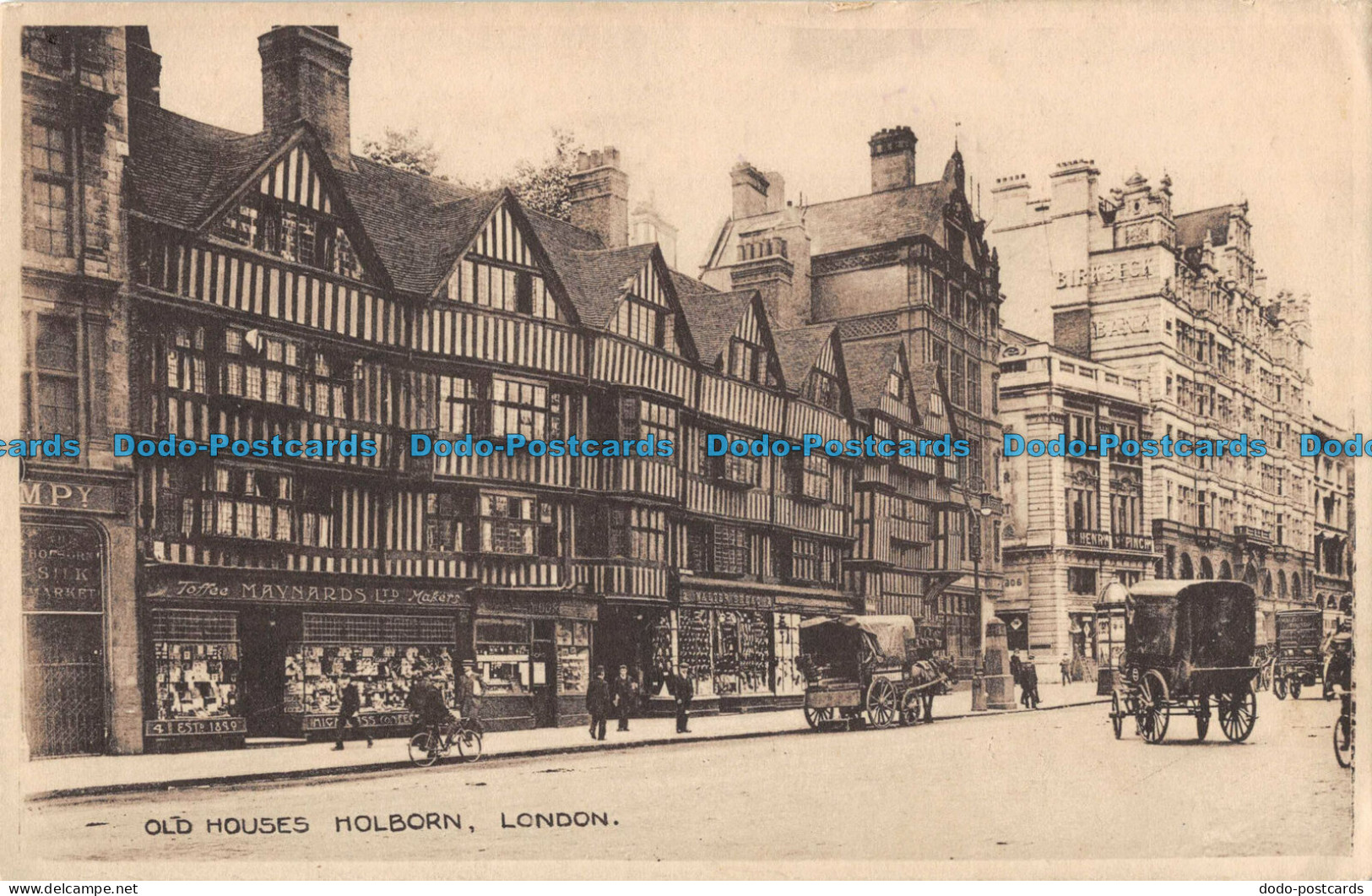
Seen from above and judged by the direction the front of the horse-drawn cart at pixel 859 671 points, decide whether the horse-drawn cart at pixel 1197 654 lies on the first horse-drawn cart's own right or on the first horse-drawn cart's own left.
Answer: on the first horse-drawn cart's own right

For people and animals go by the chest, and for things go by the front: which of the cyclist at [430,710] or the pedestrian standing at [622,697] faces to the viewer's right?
the cyclist

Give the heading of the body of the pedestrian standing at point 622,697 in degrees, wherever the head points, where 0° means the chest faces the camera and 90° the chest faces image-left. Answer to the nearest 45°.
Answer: approximately 0°

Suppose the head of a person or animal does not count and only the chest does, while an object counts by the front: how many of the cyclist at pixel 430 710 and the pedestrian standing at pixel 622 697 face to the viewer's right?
1

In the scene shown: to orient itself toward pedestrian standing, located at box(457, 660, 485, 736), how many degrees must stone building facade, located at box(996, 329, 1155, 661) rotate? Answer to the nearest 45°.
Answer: approximately 90° to its right

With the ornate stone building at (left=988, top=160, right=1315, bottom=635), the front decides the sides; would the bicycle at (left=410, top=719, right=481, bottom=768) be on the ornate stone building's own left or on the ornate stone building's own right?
on the ornate stone building's own right

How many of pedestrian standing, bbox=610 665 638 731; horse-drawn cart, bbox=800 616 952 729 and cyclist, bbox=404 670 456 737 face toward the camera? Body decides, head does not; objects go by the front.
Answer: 1

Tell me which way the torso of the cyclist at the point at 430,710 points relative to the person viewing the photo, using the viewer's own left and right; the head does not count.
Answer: facing to the right of the viewer

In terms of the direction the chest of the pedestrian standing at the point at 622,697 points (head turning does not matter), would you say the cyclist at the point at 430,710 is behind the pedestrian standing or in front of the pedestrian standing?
in front
